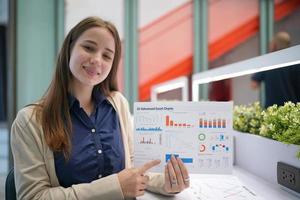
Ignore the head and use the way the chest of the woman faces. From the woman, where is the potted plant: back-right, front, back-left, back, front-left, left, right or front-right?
front-left

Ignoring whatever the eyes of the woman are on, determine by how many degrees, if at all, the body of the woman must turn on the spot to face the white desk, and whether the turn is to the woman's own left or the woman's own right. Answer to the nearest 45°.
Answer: approximately 45° to the woman's own left

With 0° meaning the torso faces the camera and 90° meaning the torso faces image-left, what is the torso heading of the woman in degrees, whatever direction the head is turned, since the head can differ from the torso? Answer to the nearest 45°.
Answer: approximately 315°
